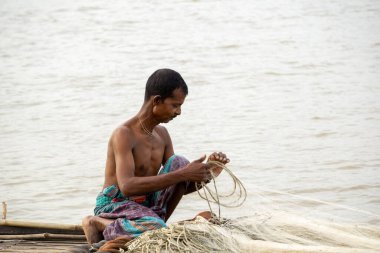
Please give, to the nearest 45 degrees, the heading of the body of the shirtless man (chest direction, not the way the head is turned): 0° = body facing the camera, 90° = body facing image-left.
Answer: approximately 315°
